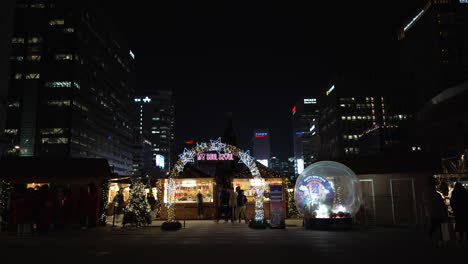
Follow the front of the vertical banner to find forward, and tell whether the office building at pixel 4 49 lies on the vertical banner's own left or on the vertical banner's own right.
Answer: on the vertical banner's own right

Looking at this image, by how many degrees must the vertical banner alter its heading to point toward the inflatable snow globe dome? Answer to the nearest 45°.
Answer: approximately 90° to its left

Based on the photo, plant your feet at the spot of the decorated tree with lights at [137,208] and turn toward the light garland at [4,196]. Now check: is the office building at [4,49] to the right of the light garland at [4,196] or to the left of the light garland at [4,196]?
right

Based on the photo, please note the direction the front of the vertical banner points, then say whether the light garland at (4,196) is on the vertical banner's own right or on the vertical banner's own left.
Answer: on the vertical banner's own right

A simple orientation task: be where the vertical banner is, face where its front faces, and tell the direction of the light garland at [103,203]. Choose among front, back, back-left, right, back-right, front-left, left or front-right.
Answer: right

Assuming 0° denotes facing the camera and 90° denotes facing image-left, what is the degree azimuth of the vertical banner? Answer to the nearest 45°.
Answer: approximately 0°

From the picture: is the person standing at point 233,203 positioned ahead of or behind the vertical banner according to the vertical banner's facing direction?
behind

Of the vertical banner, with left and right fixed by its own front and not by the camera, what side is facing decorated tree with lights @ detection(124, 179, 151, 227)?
right

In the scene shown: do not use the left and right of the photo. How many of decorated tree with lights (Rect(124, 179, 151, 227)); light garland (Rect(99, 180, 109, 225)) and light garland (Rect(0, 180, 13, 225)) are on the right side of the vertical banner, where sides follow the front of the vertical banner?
3
